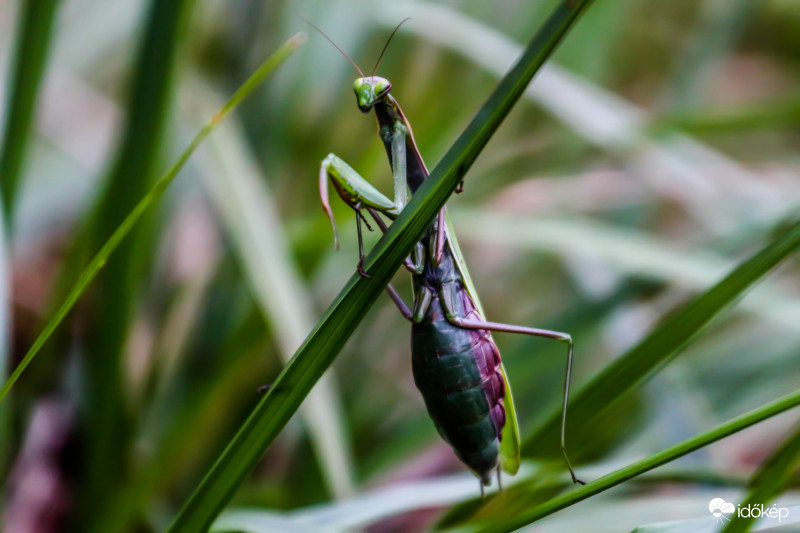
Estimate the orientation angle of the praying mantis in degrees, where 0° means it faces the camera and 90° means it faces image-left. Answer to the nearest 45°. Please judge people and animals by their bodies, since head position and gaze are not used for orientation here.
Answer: approximately 45°
